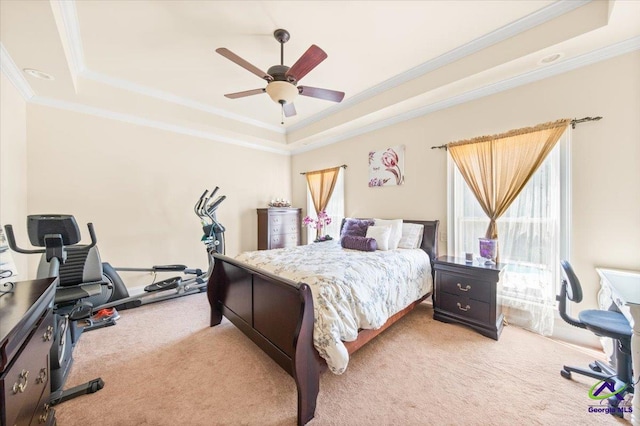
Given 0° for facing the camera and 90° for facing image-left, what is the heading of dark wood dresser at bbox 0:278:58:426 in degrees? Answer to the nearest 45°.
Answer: approximately 315°

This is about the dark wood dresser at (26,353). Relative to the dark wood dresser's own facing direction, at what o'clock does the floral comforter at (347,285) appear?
The floral comforter is roughly at 11 o'clock from the dark wood dresser.

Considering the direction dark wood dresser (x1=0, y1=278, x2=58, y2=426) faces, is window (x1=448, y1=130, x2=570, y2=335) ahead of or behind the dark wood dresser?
ahead

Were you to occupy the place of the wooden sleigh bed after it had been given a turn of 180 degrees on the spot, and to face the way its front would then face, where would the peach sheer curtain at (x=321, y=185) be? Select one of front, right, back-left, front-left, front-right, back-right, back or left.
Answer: front-left

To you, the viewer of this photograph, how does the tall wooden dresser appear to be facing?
facing the viewer and to the right of the viewer

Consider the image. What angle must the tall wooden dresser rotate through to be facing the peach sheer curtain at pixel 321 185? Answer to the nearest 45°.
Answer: approximately 45° to its left

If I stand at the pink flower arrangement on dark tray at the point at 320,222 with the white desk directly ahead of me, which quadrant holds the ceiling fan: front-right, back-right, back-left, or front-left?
front-right

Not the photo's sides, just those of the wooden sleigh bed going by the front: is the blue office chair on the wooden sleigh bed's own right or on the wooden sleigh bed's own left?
on the wooden sleigh bed's own left

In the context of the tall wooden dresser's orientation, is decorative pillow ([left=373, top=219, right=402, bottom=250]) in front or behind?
in front

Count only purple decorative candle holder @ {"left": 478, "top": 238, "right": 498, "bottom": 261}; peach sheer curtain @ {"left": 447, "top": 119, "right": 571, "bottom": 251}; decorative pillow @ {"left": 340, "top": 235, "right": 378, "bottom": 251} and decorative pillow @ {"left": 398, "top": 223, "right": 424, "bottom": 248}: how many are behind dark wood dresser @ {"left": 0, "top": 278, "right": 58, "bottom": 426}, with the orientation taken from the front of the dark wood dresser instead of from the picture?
0

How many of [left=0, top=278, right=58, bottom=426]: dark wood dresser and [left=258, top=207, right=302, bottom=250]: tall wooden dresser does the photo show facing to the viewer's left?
0

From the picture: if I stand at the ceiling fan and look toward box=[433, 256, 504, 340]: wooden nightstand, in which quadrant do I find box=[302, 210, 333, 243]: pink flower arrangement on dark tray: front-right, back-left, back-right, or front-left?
front-left

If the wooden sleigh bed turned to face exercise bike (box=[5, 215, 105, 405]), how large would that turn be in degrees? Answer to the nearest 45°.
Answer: approximately 45° to its right

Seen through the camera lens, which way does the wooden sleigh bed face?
facing the viewer and to the left of the viewer
